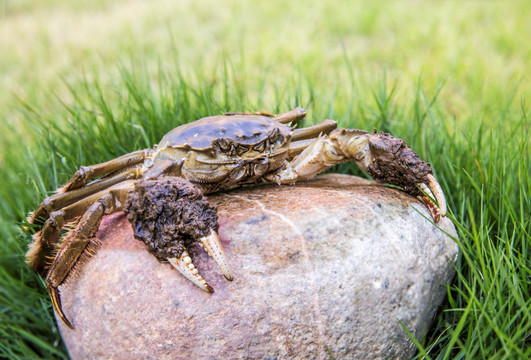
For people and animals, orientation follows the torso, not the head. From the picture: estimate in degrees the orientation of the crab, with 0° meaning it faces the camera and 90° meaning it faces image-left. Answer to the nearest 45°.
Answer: approximately 315°
